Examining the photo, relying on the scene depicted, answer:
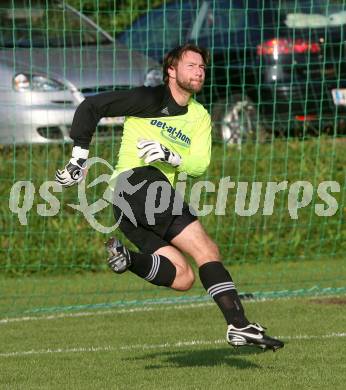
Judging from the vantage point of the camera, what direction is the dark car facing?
facing away from the viewer and to the left of the viewer

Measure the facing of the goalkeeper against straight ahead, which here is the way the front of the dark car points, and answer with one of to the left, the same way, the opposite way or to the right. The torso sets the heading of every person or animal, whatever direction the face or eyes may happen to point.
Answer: the opposite way

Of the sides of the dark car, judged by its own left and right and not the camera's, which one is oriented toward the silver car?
left

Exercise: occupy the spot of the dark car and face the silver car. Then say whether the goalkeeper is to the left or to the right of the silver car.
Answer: left

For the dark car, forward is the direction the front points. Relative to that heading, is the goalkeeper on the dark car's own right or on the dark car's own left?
on the dark car's own left

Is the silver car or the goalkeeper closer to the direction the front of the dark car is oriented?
the silver car

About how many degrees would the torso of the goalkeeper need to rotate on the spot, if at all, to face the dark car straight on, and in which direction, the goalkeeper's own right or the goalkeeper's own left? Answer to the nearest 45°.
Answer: approximately 135° to the goalkeeper's own left

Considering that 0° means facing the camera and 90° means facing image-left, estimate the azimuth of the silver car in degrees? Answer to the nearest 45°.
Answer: approximately 315°

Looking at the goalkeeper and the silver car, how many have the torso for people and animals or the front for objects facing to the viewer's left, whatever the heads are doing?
0

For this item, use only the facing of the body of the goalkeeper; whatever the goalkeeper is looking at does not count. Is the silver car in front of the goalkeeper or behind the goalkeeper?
behind

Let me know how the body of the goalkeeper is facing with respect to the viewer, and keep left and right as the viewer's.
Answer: facing the viewer and to the right of the viewer

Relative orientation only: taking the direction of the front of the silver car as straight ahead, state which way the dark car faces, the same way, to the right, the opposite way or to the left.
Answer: the opposite way

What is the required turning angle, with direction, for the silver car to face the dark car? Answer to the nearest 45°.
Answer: approximately 45° to its left
